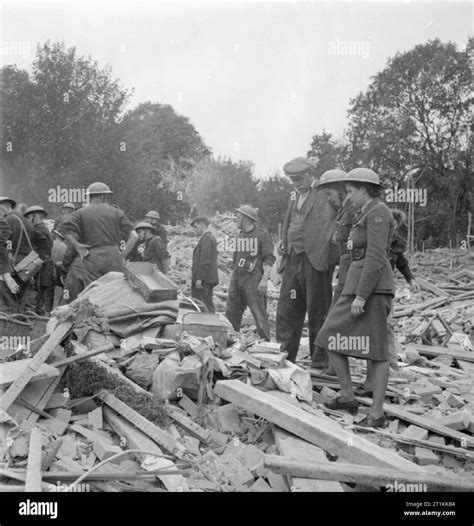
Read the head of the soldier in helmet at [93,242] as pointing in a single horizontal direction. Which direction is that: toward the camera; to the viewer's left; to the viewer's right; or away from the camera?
away from the camera

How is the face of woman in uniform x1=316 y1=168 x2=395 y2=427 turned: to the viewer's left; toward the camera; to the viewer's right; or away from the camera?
to the viewer's left

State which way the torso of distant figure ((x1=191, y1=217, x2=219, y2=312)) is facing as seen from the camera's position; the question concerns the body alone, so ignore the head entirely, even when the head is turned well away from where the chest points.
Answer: to the viewer's left

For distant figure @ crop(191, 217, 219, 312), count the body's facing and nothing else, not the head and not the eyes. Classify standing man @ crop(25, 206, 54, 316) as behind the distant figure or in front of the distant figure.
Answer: in front

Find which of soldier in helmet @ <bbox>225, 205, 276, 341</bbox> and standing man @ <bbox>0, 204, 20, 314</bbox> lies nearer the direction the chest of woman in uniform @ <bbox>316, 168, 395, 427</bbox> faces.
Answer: the standing man

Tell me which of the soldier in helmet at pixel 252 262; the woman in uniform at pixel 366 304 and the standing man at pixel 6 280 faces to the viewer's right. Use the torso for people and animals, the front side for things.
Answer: the standing man

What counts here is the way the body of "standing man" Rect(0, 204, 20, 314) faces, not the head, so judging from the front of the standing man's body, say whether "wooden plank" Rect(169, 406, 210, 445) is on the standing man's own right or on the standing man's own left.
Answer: on the standing man's own right

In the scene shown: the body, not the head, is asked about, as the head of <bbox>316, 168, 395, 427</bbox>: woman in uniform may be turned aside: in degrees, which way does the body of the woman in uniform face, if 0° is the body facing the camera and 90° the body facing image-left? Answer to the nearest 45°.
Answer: approximately 90°

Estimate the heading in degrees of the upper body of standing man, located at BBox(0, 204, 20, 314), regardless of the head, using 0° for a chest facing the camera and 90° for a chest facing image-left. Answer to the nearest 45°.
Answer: approximately 270°

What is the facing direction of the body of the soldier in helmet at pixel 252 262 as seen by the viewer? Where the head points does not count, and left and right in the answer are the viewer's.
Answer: facing the viewer and to the left of the viewer
